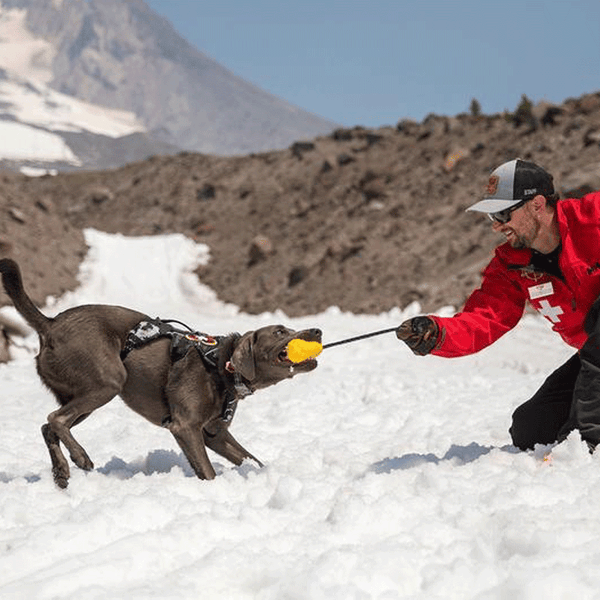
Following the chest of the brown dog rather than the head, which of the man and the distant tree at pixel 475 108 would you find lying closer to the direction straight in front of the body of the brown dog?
the man

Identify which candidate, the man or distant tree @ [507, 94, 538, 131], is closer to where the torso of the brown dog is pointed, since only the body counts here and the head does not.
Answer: the man

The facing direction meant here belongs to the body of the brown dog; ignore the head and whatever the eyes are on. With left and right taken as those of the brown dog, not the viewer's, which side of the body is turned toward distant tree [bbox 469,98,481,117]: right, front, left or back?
left

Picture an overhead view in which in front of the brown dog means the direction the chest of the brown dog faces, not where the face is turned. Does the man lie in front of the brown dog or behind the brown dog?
in front

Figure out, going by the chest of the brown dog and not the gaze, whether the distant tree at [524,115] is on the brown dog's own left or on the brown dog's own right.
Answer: on the brown dog's own left

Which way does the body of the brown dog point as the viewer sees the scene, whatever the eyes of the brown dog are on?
to the viewer's right
